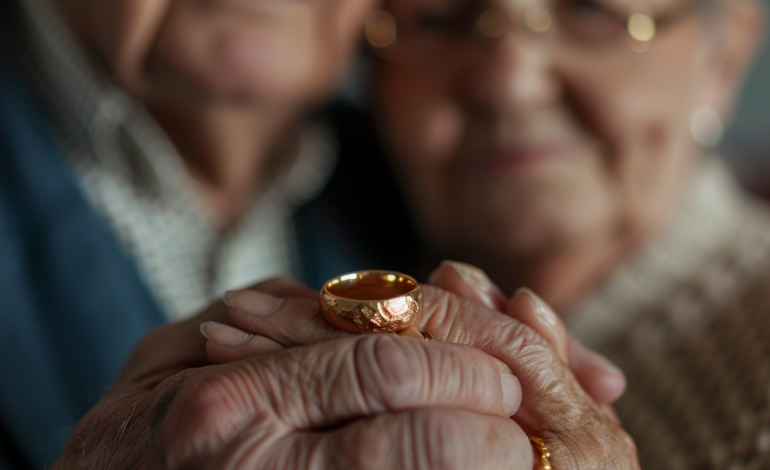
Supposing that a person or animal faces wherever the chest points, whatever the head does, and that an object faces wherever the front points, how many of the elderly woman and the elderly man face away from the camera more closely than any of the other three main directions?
0

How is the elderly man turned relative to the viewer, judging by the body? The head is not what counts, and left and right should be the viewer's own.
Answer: facing the viewer and to the right of the viewer

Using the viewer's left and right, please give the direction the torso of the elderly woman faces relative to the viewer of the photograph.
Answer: facing the viewer and to the left of the viewer
